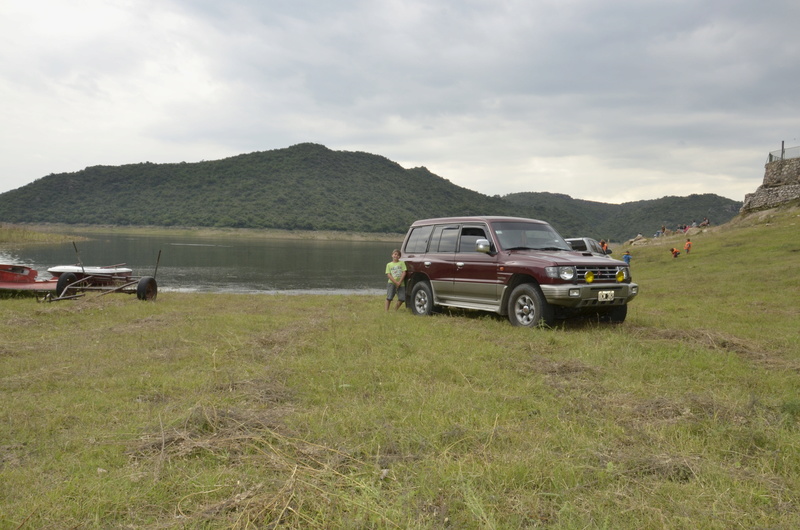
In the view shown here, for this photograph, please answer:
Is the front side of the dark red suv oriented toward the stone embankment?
no

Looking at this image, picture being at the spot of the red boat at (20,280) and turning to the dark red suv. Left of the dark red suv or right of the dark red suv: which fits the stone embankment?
left

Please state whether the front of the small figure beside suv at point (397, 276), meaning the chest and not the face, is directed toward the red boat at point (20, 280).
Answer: no

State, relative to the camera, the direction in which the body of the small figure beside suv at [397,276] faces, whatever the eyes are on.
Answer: toward the camera

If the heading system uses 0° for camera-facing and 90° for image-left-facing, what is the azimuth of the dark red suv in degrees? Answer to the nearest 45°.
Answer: approximately 315°

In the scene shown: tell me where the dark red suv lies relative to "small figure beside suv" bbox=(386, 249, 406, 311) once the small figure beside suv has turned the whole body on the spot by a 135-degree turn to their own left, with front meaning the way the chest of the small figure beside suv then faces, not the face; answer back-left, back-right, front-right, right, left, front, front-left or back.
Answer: right

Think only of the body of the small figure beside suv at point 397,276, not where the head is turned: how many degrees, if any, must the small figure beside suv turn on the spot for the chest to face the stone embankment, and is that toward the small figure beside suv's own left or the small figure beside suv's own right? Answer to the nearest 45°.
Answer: approximately 135° to the small figure beside suv's own left

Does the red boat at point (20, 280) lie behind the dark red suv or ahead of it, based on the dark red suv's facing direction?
behind
